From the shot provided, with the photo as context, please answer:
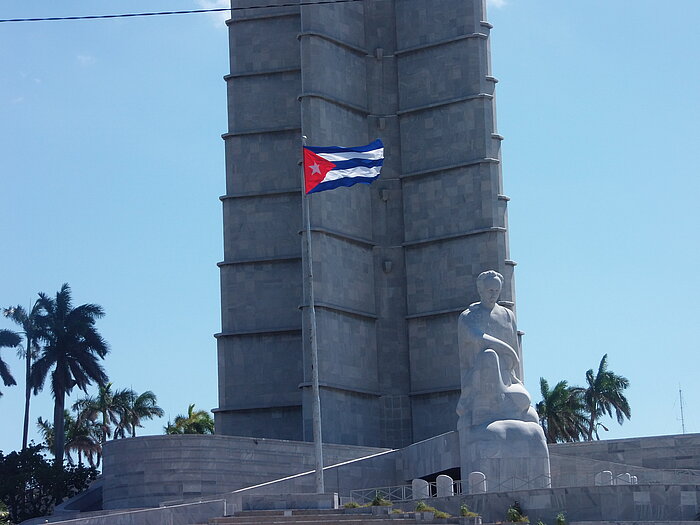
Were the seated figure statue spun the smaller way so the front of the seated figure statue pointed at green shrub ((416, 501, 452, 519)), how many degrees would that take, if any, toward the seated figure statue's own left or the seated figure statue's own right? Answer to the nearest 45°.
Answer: approximately 45° to the seated figure statue's own right

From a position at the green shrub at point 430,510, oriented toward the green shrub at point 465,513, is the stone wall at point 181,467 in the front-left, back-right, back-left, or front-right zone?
back-left

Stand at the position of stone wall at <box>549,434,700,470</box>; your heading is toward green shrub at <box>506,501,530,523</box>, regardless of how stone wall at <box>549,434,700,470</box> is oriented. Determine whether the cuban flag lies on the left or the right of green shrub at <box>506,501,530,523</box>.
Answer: right

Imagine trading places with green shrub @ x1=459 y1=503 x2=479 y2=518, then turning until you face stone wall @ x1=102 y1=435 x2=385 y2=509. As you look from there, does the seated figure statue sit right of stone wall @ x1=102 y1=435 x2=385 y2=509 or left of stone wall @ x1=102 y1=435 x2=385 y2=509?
right

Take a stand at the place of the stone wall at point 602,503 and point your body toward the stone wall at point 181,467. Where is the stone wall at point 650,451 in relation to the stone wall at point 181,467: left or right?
right

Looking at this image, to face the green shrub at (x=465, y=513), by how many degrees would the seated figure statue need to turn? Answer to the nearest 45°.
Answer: approximately 45° to its right
